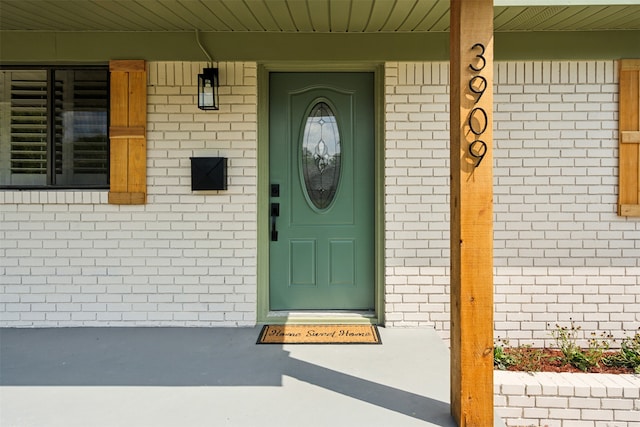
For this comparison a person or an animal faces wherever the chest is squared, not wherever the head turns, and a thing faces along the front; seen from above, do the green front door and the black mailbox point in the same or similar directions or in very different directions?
same or similar directions

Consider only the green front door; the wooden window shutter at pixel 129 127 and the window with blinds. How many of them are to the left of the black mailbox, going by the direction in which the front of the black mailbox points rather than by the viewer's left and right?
1

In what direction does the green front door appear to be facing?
toward the camera

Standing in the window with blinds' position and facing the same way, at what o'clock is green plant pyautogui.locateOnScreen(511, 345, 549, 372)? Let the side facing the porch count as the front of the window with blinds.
The green plant is roughly at 10 o'clock from the window with blinds.

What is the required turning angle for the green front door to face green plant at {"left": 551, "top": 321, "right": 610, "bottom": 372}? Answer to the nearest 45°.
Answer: approximately 90° to its left

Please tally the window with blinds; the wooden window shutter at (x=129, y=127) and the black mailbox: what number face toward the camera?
3

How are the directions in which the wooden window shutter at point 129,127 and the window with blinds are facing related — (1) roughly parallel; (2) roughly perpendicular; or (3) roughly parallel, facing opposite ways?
roughly parallel

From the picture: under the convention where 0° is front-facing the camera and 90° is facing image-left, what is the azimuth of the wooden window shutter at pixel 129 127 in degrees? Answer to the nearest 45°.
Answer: approximately 0°

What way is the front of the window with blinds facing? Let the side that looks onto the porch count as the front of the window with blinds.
toward the camera

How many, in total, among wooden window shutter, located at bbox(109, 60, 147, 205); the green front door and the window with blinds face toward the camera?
3

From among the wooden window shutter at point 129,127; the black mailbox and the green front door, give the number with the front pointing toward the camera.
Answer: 3

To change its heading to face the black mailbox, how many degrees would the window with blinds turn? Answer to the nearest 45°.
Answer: approximately 45° to its left

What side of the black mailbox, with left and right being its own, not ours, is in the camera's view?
front

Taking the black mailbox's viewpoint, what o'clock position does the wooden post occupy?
The wooden post is roughly at 11 o'clock from the black mailbox.

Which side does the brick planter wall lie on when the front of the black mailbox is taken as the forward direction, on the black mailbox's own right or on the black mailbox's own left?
on the black mailbox's own left

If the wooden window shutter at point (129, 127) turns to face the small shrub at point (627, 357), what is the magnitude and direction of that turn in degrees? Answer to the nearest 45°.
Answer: approximately 45° to its left

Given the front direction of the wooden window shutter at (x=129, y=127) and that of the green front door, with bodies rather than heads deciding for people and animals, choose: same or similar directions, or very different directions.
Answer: same or similar directions

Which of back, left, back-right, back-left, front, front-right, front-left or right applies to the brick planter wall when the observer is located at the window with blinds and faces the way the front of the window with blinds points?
front-left

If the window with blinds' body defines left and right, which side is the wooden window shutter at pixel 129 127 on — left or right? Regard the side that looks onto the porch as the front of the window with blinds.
on its left
